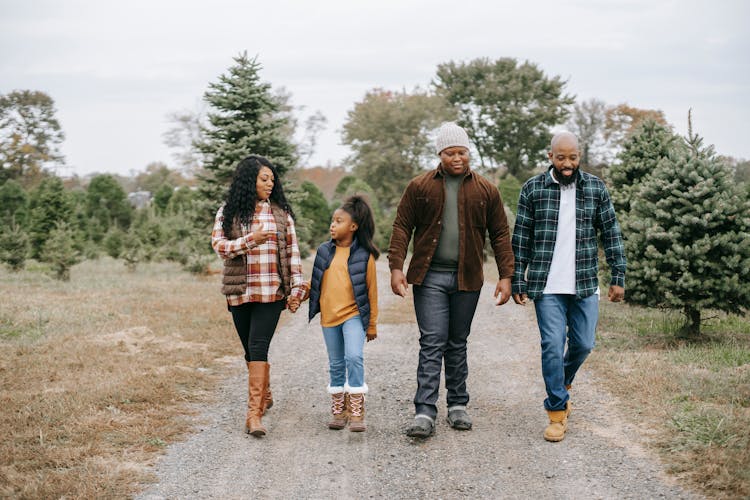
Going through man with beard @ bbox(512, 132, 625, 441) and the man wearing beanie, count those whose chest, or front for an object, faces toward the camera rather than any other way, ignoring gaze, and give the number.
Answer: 2

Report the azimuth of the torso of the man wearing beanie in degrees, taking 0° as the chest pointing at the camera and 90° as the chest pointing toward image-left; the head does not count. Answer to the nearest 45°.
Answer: approximately 0°

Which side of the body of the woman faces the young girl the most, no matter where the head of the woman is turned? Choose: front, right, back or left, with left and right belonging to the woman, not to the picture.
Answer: left

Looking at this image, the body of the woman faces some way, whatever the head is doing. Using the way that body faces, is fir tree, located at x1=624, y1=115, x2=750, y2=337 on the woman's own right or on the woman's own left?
on the woman's own left

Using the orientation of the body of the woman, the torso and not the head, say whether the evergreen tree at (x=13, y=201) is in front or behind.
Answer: behind

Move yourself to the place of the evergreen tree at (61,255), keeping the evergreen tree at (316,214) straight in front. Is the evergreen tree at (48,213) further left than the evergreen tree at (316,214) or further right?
left

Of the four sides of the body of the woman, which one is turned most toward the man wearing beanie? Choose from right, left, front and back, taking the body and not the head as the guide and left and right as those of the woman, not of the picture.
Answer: left

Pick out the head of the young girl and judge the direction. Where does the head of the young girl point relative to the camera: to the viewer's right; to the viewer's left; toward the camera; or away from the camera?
to the viewer's left

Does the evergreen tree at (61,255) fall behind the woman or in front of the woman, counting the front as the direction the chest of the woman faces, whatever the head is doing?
behind

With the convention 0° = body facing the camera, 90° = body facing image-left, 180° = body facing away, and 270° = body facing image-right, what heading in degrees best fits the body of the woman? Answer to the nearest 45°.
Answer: approximately 0°
